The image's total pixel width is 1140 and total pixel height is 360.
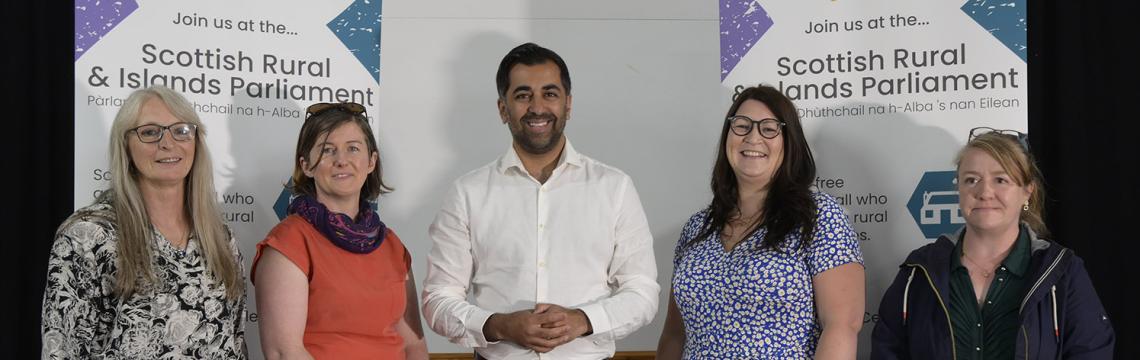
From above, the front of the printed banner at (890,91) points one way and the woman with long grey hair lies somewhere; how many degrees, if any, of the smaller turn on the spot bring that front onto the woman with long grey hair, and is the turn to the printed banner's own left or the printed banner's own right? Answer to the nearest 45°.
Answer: approximately 45° to the printed banner's own right

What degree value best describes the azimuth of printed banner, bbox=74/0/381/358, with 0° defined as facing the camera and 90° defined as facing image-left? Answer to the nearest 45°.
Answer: approximately 0°

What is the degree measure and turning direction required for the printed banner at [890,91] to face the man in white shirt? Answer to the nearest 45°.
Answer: approximately 45° to its right

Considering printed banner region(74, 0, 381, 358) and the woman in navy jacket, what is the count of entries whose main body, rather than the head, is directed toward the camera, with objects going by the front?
2

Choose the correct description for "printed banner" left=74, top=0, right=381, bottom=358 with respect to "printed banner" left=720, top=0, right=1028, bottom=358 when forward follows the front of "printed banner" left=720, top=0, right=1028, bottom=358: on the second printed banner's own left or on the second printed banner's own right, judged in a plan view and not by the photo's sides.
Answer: on the second printed banner's own right

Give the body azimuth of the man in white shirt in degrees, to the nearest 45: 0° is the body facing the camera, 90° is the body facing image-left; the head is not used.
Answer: approximately 0°

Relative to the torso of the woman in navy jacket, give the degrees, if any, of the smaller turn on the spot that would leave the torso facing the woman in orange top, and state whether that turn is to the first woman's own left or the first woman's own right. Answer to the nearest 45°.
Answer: approximately 45° to the first woman's own right

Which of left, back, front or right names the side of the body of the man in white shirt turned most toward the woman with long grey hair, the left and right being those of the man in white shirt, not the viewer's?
right
